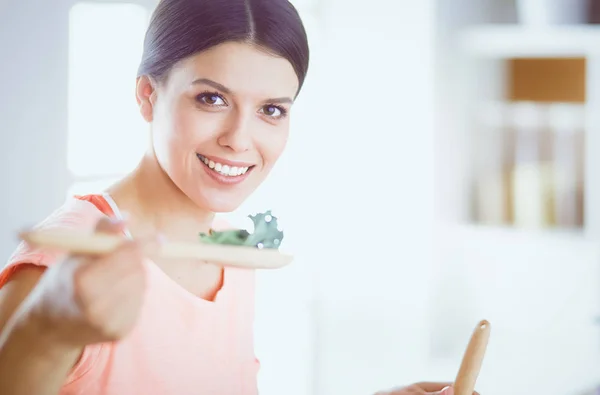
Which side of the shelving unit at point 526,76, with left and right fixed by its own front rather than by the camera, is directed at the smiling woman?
front

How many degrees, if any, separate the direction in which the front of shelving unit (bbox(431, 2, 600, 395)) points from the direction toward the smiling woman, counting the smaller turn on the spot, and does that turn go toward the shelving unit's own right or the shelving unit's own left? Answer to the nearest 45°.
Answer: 0° — it already faces them

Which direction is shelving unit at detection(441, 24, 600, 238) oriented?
toward the camera
